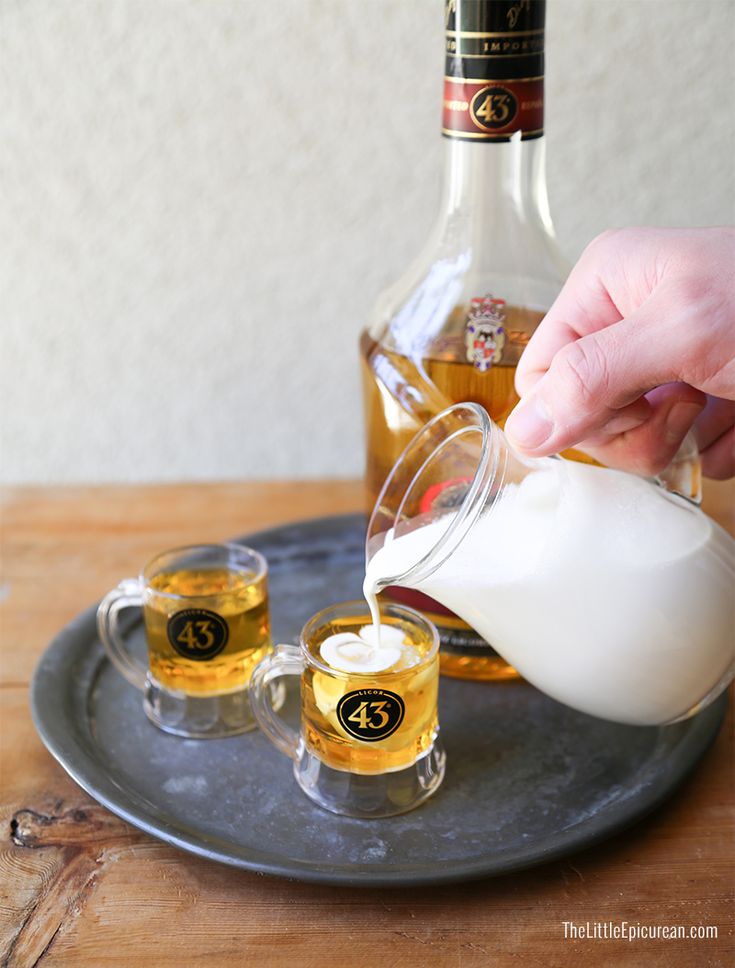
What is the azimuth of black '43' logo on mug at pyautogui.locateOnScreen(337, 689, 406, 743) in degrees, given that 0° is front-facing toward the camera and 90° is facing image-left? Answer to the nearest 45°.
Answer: approximately 0°
